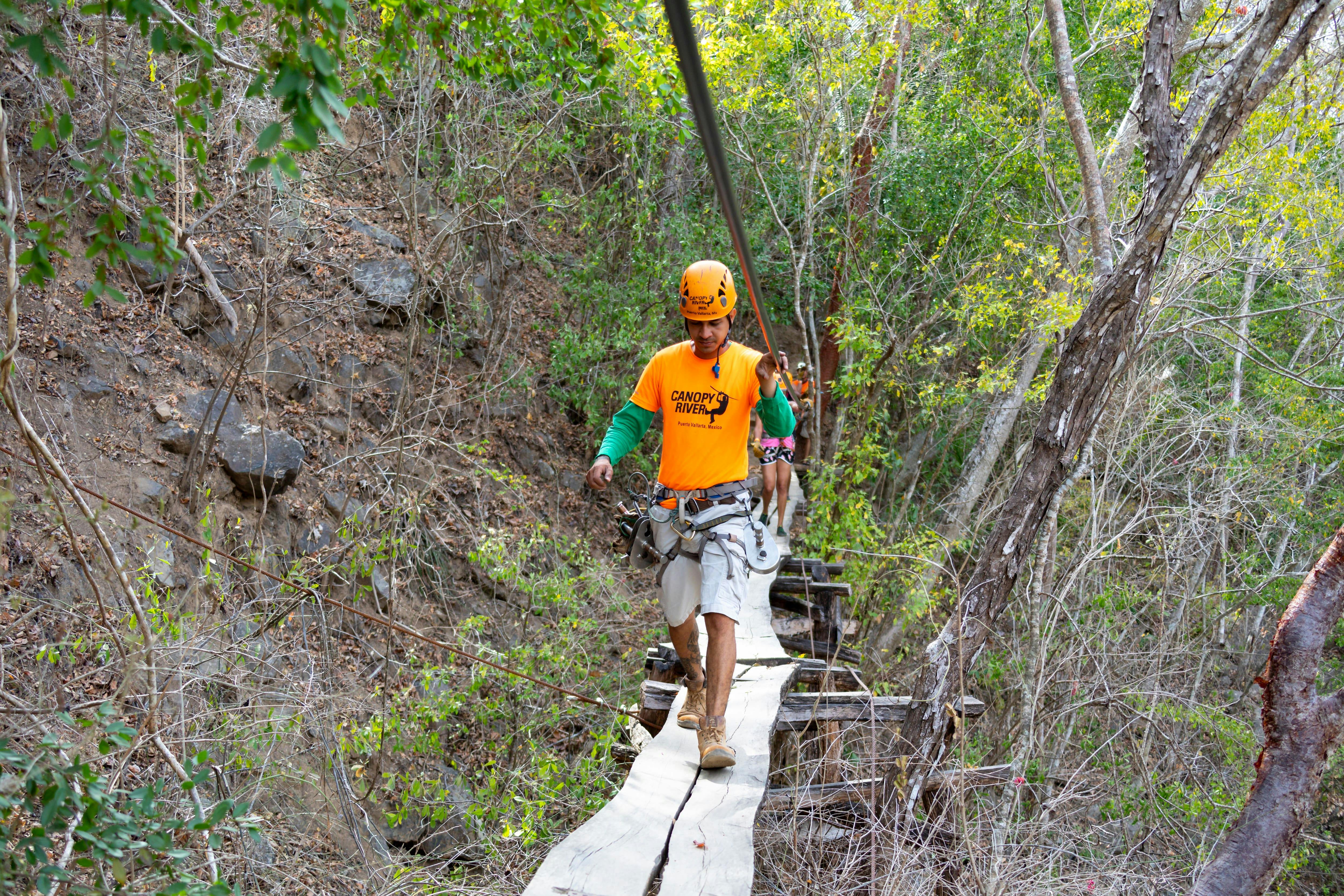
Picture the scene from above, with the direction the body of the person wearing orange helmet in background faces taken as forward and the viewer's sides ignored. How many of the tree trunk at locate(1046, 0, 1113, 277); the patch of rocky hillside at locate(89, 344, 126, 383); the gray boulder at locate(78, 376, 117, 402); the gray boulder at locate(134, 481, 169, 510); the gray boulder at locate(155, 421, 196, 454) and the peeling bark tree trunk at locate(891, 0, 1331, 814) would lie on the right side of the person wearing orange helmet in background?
4

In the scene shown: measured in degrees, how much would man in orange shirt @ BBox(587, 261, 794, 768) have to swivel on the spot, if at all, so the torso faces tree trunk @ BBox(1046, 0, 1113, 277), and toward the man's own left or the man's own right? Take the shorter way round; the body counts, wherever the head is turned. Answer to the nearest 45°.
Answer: approximately 135° to the man's own left

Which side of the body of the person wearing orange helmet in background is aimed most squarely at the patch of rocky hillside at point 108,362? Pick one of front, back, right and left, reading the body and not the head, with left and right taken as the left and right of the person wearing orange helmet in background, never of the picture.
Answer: right

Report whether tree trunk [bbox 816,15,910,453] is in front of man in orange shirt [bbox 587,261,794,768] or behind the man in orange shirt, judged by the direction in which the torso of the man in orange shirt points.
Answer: behind

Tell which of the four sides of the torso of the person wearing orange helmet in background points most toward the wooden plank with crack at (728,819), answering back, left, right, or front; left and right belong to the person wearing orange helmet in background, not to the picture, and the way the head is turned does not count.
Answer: front

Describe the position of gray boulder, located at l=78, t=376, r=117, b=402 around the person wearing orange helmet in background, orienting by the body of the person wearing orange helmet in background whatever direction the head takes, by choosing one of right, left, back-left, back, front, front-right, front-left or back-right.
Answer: right

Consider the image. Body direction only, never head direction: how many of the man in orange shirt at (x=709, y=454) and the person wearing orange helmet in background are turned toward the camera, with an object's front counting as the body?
2

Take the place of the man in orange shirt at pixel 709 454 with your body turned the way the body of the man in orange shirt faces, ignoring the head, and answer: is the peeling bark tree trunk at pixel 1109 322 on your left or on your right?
on your left

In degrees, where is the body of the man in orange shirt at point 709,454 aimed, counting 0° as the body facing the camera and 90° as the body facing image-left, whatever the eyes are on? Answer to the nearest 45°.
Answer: approximately 0°

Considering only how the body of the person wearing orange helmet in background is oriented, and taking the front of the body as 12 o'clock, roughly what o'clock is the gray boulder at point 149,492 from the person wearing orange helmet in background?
The gray boulder is roughly at 3 o'clock from the person wearing orange helmet in background.

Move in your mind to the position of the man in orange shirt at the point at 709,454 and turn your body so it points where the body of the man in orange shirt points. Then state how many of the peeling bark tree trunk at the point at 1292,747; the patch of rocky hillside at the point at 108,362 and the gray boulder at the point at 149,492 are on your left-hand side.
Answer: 1

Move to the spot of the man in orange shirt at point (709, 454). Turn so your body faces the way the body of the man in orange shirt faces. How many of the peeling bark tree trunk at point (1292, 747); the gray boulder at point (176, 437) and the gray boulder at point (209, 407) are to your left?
1
